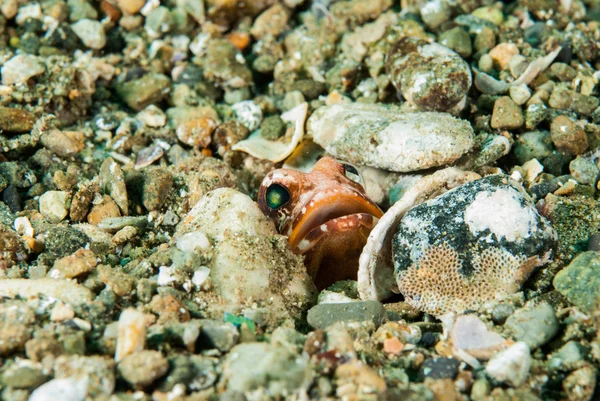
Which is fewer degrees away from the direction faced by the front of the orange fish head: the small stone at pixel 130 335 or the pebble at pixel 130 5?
the small stone

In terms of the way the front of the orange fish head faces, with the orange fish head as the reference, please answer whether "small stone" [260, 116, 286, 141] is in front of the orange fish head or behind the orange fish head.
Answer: behind

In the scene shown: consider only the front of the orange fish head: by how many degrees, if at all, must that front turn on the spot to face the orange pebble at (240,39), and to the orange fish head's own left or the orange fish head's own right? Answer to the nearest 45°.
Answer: approximately 135° to the orange fish head's own left

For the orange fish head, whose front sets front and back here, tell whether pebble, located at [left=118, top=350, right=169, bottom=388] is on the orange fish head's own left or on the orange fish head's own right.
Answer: on the orange fish head's own right

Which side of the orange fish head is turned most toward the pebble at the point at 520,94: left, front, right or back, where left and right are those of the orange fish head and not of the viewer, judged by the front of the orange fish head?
left

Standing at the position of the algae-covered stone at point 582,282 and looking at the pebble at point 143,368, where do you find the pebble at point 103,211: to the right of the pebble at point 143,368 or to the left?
right

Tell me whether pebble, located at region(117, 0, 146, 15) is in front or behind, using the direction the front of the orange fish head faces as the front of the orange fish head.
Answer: behind

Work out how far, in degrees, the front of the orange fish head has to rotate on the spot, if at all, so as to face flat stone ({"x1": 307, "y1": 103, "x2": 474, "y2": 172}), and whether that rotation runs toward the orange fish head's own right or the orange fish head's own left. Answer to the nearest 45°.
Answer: approximately 90° to the orange fish head's own left
